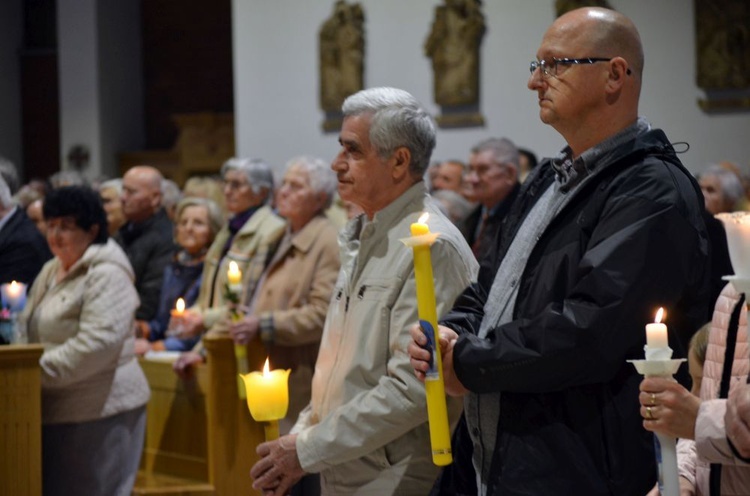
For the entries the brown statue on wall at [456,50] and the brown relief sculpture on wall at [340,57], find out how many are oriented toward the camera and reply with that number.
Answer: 2

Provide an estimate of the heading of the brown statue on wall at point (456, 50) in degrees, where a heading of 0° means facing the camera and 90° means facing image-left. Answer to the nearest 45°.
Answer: approximately 0°

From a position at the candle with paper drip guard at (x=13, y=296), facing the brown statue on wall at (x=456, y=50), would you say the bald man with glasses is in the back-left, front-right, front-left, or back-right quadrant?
back-right

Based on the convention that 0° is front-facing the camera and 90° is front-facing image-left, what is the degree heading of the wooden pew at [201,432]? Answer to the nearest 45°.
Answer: approximately 45°

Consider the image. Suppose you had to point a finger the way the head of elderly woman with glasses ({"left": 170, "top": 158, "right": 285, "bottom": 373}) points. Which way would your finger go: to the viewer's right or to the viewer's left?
to the viewer's left

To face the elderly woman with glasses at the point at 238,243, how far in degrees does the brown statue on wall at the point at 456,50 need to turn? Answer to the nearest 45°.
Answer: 0° — it already faces them
